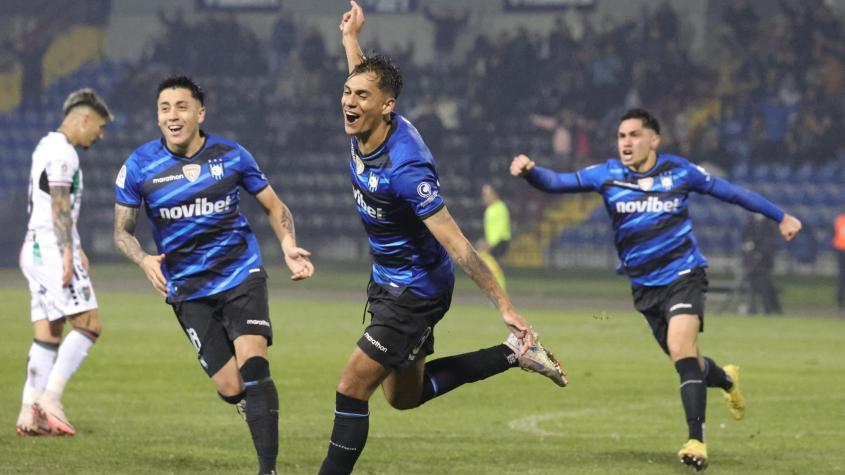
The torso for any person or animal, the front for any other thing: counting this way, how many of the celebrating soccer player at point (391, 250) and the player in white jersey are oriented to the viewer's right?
1

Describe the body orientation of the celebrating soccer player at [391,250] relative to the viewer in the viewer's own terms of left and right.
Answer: facing the viewer and to the left of the viewer

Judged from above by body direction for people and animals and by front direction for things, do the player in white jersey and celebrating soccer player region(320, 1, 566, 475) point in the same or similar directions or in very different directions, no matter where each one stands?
very different directions

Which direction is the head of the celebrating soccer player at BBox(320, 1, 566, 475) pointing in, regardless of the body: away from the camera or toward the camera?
toward the camera

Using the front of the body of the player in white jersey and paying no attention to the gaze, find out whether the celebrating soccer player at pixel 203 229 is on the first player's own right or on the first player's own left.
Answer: on the first player's own right

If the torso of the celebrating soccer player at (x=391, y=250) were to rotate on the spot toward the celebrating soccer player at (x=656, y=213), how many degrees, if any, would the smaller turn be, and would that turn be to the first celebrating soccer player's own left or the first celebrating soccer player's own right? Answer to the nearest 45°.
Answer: approximately 180°

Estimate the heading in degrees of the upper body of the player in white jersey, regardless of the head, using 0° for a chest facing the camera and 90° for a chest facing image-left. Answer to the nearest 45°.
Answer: approximately 270°

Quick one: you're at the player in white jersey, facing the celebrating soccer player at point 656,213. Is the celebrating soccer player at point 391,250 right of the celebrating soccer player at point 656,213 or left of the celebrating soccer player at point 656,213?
right

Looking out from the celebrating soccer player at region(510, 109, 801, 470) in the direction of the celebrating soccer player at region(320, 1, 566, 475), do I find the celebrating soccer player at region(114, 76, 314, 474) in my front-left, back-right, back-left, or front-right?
front-right

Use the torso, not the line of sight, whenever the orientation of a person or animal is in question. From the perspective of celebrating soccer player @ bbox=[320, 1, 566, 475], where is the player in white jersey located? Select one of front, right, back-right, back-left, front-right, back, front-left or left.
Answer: right
